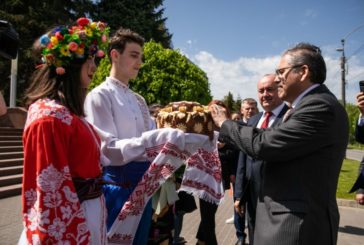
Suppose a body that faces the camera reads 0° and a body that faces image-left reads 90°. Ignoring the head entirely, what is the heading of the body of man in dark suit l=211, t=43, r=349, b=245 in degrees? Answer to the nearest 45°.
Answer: approximately 90°

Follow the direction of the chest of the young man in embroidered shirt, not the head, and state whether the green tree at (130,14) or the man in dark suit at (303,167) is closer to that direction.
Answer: the man in dark suit

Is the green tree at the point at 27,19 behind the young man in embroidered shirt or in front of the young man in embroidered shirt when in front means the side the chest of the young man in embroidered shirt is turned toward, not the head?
behind

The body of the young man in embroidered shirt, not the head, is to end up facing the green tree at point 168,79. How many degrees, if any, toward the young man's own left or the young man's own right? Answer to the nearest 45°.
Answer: approximately 135° to the young man's own left

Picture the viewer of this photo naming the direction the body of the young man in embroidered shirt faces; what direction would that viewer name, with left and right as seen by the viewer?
facing the viewer and to the right of the viewer

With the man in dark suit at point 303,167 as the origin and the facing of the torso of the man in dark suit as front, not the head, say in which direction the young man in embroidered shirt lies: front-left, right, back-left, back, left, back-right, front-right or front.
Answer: front

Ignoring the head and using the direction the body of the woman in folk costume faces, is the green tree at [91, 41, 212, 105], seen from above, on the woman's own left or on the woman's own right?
on the woman's own left

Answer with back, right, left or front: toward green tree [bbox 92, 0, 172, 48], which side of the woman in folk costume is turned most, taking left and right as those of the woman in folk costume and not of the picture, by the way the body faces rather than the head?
left

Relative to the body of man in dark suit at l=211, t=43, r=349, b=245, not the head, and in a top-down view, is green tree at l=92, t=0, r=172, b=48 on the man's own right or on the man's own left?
on the man's own right

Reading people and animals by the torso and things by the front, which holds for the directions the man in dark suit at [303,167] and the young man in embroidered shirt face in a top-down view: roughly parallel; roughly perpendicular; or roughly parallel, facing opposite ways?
roughly parallel, facing opposite ways

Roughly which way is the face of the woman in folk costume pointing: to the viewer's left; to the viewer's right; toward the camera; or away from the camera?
to the viewer's right

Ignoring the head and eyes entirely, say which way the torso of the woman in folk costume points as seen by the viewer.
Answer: to the viewer's right

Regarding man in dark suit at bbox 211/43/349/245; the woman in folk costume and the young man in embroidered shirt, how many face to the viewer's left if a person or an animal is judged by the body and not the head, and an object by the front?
1
